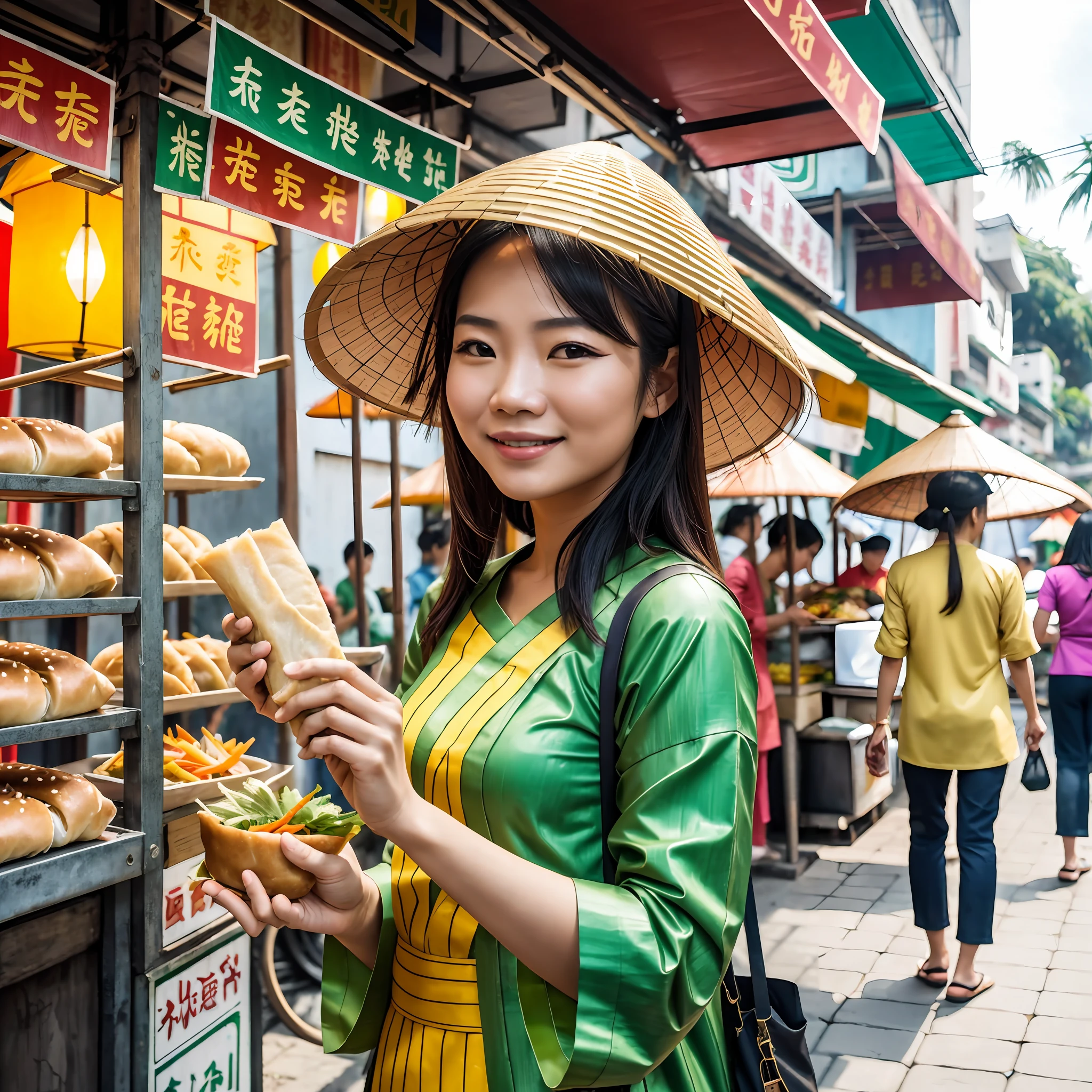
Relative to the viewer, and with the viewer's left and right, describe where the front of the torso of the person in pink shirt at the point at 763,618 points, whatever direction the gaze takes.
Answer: facing to the right of the viewer

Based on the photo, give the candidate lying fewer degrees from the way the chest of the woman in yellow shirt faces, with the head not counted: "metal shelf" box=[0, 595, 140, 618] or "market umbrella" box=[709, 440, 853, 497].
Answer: the market umbrella

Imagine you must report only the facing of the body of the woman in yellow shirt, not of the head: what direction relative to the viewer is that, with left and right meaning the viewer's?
facing away from the viewer

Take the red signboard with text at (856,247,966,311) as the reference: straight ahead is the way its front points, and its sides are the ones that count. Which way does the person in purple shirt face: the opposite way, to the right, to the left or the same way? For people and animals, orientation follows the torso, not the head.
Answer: the opposite way

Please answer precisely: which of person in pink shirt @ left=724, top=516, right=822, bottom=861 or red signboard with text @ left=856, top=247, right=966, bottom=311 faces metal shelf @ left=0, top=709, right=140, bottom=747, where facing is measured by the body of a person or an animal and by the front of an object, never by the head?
the red signboard with text

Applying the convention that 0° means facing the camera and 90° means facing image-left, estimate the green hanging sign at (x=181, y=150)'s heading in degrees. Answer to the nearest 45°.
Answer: approximately 315°
